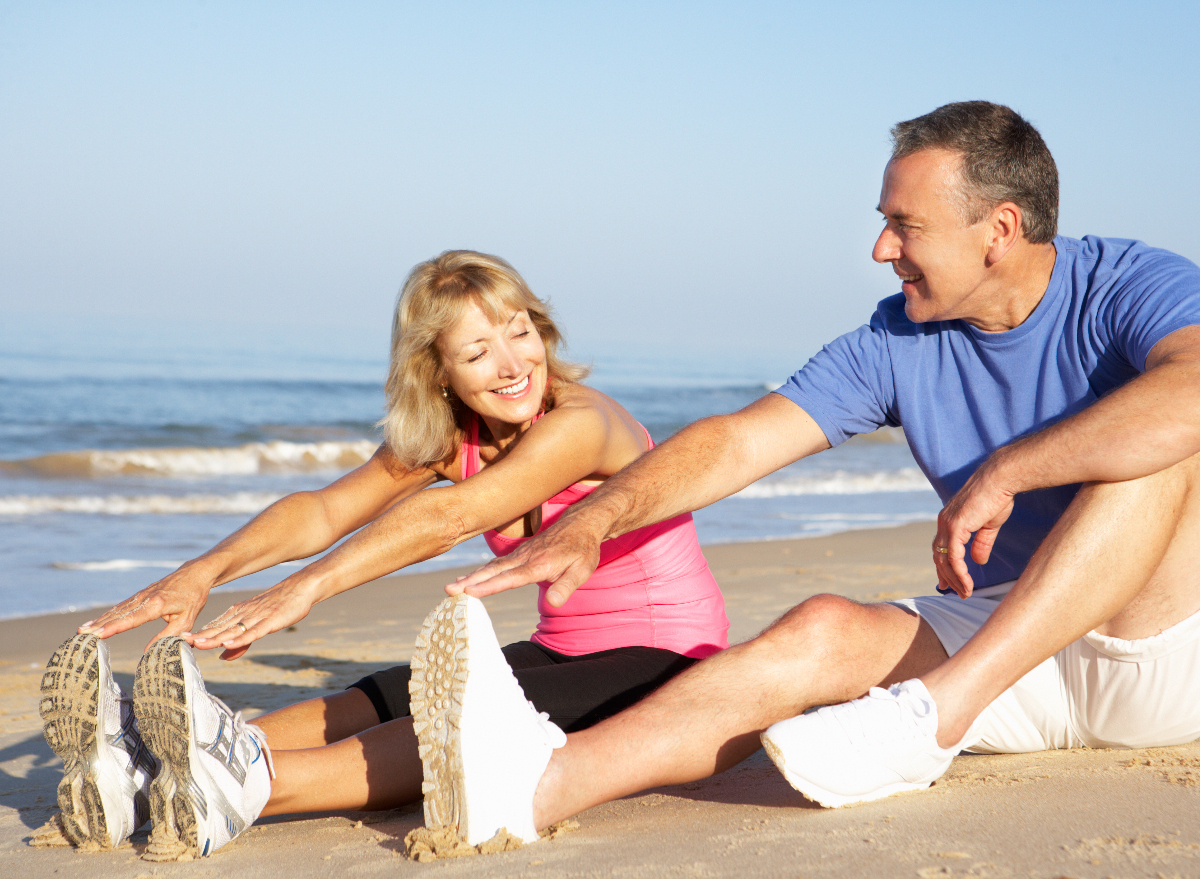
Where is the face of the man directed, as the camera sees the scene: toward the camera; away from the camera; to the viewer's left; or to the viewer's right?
to the viewer's left

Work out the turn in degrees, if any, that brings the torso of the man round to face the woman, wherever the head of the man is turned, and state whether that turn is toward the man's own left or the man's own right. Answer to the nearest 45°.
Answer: approximately 45° to the man's own right

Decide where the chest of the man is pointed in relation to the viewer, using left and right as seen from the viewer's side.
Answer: facing the viewer and to the left of the viewer
